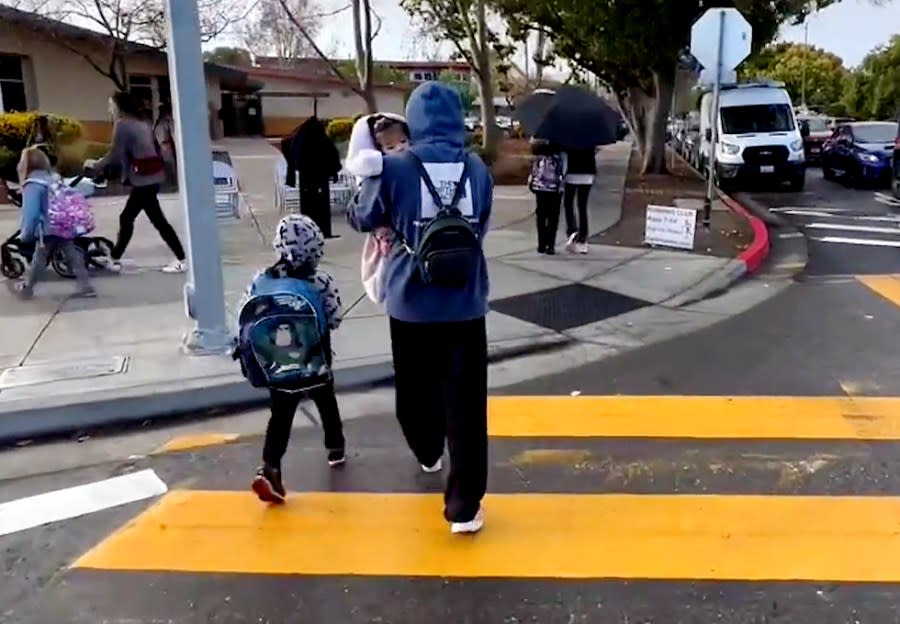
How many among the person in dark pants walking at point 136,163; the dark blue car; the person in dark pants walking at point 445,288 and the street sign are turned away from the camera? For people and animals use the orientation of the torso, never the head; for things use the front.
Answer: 2

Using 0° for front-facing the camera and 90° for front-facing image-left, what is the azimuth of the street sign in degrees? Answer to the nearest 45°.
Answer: approximately 180°

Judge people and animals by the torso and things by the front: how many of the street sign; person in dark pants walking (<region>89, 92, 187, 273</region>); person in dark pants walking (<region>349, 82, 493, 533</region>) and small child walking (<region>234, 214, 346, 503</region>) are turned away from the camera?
3

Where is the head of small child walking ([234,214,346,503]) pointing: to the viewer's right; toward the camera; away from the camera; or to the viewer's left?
away from the camera

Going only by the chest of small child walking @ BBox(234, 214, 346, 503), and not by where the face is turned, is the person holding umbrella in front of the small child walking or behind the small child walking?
in front

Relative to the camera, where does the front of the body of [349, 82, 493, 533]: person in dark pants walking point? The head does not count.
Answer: away from the camera

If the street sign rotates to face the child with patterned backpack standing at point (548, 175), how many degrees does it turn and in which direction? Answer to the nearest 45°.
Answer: approximately 135° to its left

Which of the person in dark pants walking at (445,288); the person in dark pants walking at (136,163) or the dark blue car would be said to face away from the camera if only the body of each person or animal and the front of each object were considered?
the person in dark pants walking at (445,288)

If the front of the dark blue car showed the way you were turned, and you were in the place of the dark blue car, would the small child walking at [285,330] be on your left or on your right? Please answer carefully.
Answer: on your right

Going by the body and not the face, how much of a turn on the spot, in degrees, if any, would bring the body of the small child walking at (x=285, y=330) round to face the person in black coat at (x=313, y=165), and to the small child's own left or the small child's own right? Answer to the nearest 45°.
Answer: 0° — they already face them

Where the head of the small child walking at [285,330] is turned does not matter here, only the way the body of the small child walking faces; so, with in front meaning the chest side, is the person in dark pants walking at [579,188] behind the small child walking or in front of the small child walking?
in front

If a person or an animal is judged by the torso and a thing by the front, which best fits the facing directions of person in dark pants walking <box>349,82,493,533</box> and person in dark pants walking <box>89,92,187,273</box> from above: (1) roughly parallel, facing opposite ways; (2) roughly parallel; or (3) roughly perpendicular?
roughly perpendicular

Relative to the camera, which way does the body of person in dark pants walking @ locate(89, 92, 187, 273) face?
to the viewer's left

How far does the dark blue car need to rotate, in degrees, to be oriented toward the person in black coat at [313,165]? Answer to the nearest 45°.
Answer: approximately 90° to its right

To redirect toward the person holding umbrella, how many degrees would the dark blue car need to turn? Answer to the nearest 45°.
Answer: approximately 45° to its right

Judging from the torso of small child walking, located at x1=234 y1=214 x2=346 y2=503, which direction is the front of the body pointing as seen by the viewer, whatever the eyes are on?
away from the camera

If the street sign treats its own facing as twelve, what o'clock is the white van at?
The white van is roughly at 12 o'clock from the street sign.
